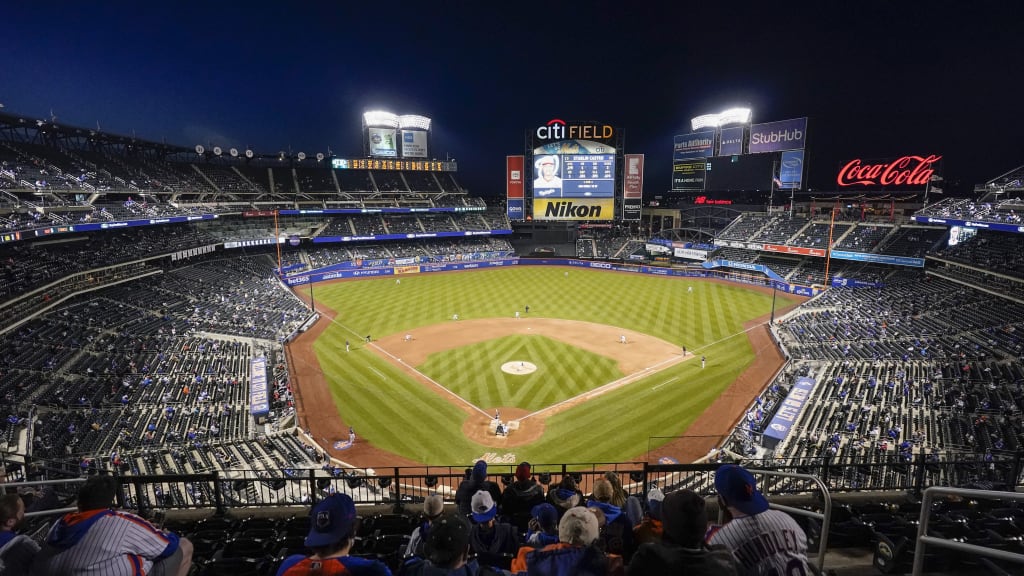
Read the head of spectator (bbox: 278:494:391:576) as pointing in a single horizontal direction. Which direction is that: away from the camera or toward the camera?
away from the camera

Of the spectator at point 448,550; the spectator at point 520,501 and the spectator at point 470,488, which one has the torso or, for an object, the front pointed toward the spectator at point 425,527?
the spectator at point 448,550

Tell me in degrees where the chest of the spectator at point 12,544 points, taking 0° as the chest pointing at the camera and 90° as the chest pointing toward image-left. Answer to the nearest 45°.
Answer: approximately 225°

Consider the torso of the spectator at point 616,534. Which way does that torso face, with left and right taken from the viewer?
facing away from the viewer

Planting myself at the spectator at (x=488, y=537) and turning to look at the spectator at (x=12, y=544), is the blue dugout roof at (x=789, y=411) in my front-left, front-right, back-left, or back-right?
back-right

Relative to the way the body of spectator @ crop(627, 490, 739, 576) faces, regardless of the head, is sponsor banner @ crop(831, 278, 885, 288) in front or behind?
in front

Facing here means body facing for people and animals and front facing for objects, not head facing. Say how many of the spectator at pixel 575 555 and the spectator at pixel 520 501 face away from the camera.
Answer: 2

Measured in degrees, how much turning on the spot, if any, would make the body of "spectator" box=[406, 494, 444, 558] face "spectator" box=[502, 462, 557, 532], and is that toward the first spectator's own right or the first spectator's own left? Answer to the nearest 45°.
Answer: approximately 45° to the first spectator's own right

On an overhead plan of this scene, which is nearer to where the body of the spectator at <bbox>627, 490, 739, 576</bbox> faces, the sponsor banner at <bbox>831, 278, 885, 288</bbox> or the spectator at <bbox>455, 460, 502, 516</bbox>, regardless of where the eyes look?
the sponsor banner

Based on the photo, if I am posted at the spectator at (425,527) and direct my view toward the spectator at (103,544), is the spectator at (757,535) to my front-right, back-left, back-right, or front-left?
back-left

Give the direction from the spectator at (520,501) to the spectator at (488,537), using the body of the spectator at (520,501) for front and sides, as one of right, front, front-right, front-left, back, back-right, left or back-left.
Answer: back

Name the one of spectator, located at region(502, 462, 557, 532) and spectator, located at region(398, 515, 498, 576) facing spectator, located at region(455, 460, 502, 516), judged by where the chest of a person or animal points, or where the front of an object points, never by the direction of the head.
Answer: spectator, located at region(398, 515, 498, 576)

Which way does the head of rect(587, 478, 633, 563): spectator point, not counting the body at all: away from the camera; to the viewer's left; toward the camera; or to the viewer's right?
away from the camera

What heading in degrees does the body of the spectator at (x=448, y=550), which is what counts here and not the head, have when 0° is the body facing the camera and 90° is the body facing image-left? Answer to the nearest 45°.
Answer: approximately 180°
